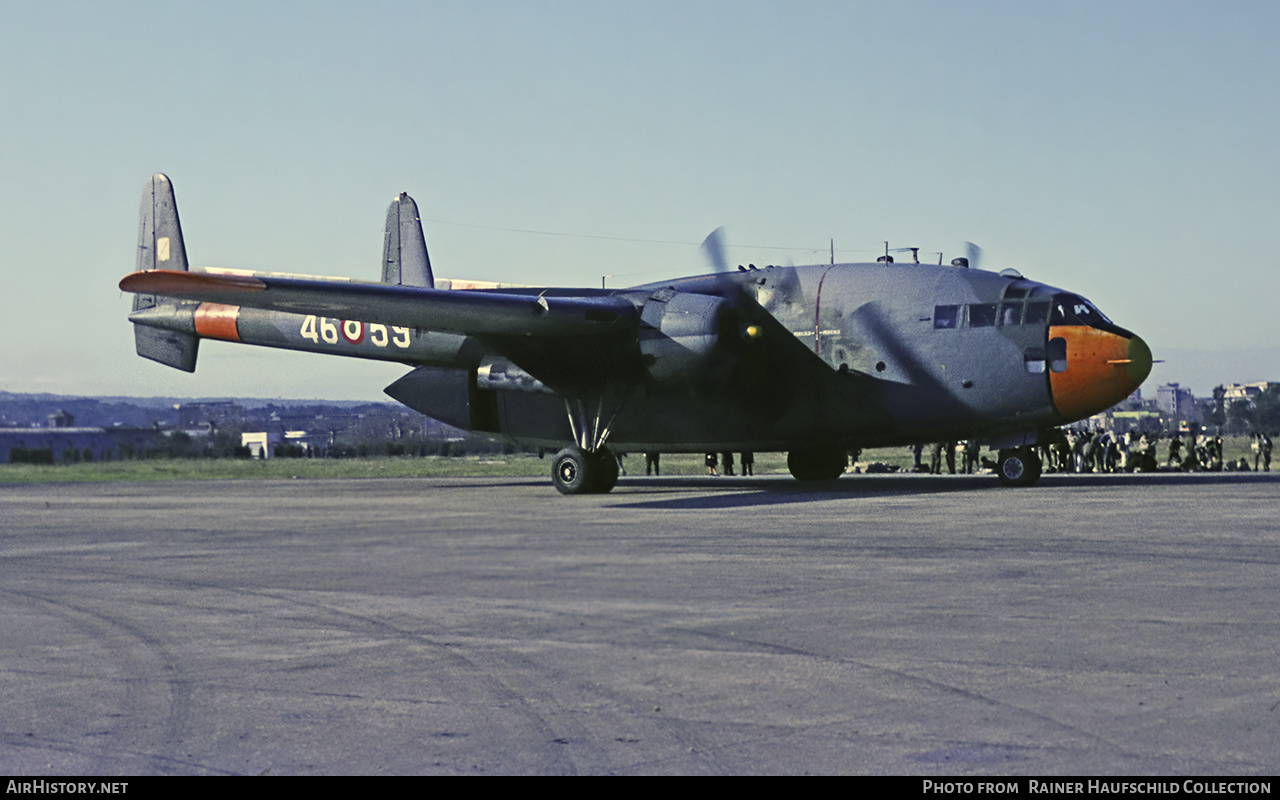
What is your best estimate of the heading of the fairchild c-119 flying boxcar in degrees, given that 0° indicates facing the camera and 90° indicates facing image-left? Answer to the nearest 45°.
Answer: approximately 315°
